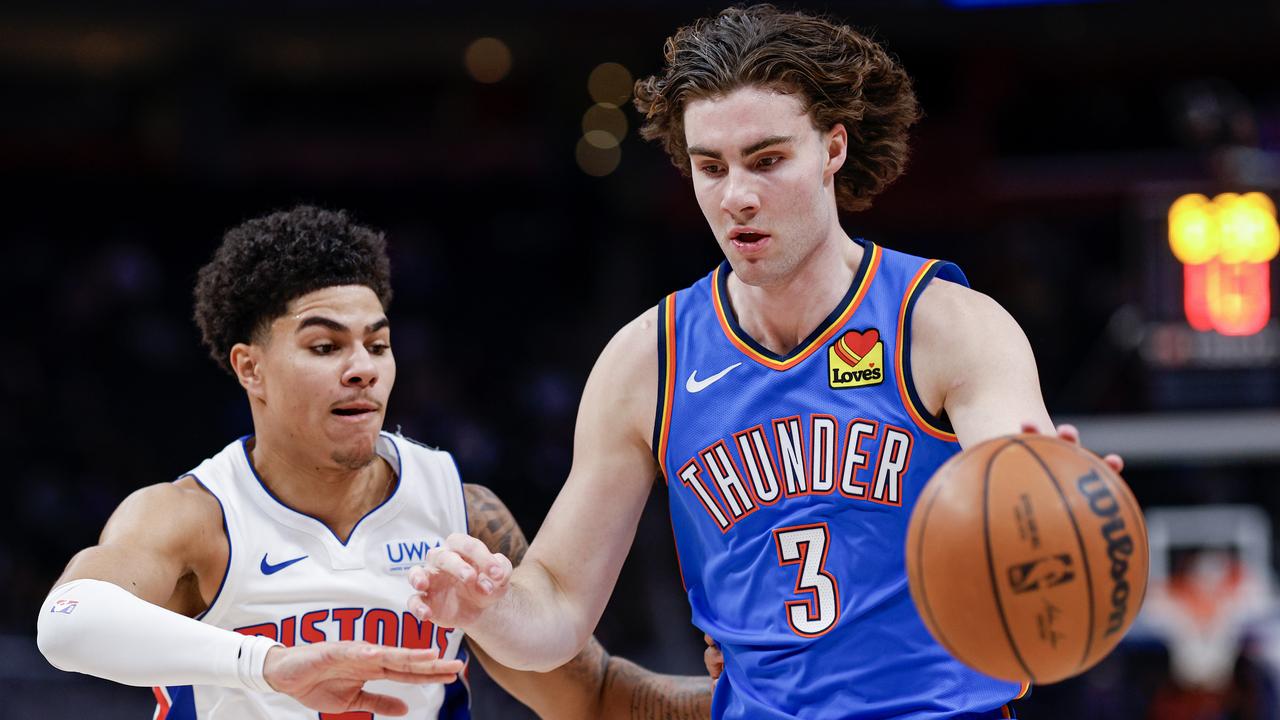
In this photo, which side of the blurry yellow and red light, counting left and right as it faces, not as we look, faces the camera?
front

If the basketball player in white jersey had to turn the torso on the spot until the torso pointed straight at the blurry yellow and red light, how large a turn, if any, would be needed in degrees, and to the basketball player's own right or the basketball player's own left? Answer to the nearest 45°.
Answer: approximately 90° to the basketball player's own left

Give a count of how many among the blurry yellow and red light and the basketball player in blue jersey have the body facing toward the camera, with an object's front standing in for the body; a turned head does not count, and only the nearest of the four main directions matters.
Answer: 2

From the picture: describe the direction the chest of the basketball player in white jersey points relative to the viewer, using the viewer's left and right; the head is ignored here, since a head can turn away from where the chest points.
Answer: facing the viewer and to the right of the viewer

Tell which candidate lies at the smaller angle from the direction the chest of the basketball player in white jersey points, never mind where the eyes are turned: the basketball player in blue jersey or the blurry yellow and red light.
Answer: the basketball player in blue jersey

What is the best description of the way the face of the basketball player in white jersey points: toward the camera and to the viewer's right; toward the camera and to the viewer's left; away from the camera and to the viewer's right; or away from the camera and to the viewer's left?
toward the camera and to the viewer's right

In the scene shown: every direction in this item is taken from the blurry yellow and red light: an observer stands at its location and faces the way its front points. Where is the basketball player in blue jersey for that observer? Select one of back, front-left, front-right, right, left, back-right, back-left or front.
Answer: front

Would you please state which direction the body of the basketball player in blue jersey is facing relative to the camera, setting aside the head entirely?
toward the camera

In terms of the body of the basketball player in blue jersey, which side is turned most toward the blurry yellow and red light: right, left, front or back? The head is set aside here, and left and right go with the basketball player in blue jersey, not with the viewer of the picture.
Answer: back
